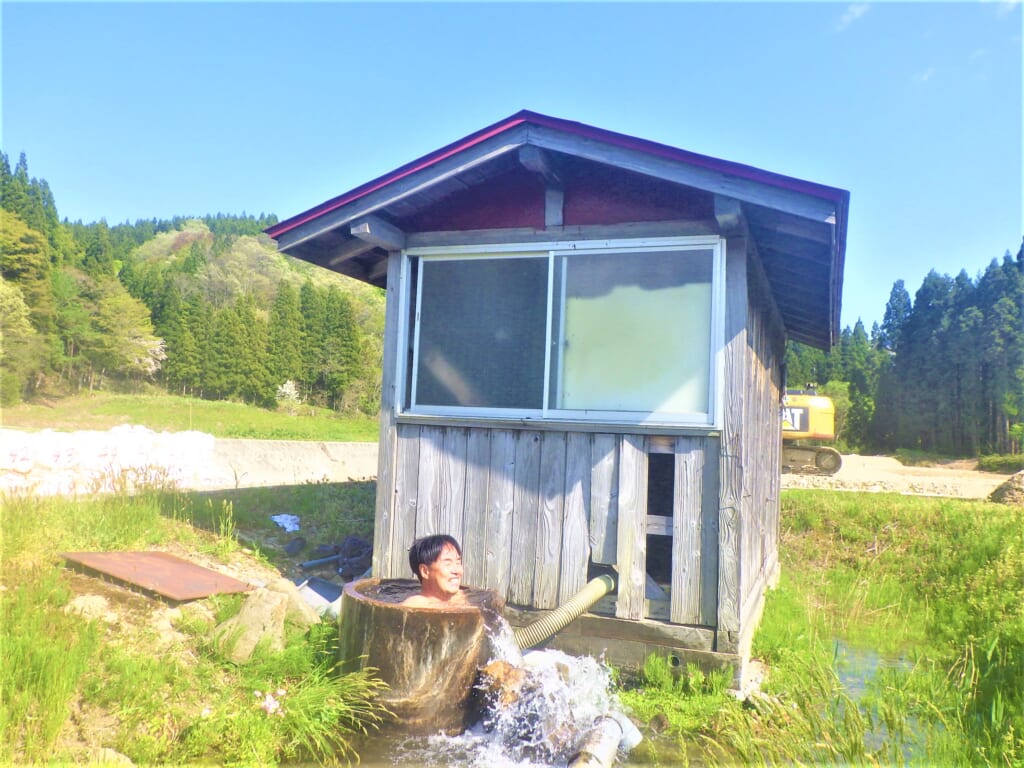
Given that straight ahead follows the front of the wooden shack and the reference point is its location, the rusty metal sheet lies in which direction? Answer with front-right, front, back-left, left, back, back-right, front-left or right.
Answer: right

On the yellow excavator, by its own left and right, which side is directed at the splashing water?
left

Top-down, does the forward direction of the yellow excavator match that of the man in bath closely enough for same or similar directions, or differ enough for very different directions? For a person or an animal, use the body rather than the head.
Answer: very different directions

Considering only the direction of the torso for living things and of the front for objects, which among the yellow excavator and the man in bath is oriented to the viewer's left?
the yellow excavator

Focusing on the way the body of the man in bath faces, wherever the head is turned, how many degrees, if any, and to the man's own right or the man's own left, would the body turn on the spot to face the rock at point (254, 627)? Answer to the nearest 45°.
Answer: approximately 135° to the man's own right

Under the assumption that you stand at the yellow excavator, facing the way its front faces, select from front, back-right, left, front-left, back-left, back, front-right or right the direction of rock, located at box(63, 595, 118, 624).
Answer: left

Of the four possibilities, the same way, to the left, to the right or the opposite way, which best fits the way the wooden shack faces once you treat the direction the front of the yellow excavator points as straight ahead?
to the left

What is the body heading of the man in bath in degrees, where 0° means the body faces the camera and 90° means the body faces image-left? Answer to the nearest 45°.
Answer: approximately 315°

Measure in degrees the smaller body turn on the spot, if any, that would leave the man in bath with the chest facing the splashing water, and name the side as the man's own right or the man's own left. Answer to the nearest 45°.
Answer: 0° — they already face it

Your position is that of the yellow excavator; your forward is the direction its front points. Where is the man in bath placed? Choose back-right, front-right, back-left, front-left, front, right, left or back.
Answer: left

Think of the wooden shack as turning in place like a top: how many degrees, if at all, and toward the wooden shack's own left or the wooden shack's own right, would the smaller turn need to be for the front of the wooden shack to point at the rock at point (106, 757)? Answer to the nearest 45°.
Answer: approximately 45° to the wooden shack's own right

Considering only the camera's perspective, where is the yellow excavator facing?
facing to the left of the viewer

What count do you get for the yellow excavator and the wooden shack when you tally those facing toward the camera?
1
